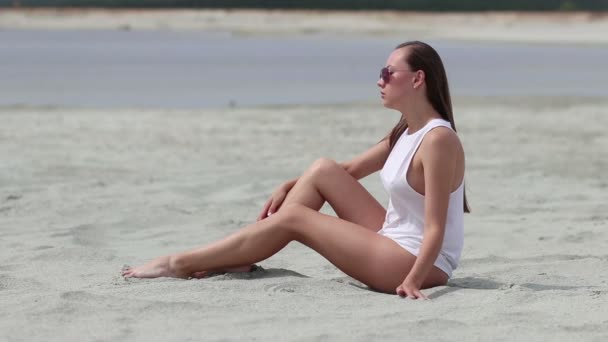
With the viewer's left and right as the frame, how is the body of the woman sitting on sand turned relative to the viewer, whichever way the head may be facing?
facing to the left of the viewer

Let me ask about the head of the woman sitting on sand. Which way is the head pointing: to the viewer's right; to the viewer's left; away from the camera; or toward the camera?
to the viewer's left
